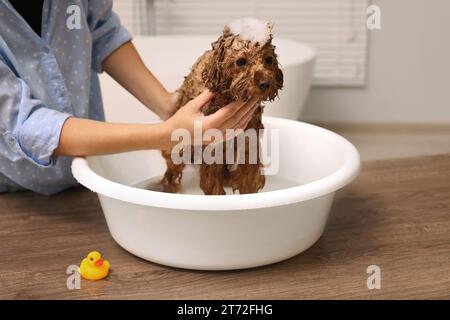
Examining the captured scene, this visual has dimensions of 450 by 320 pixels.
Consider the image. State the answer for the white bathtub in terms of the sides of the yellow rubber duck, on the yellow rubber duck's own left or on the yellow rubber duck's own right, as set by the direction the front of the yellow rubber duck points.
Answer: on the yellow rubber duck's own left

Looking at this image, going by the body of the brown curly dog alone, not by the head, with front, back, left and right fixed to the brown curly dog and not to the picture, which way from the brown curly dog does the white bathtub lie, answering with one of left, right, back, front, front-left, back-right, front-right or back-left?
back-left

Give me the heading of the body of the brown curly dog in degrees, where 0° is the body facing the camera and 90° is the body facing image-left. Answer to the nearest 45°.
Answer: approximately 315°
